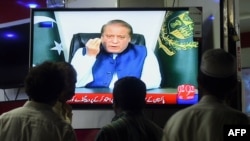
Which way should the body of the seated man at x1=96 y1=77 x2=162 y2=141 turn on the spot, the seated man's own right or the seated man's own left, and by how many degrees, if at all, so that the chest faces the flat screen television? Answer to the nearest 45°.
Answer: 0° — they already face it

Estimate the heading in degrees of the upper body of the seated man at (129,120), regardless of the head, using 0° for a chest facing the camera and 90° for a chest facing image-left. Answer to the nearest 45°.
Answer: approximately 180°

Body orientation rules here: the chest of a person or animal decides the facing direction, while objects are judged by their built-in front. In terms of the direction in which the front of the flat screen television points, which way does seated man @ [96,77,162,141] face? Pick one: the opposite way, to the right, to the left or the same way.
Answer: the opposite way

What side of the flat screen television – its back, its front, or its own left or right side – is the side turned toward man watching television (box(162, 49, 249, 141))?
front

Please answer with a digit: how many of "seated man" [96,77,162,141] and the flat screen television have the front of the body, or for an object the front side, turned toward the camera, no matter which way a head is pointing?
1

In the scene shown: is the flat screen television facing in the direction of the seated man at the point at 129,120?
yes
